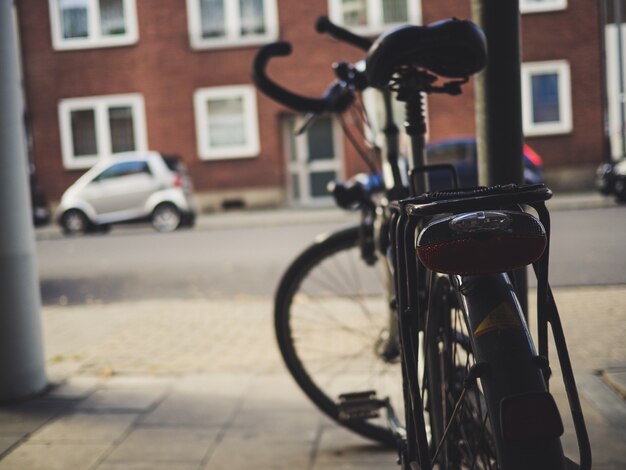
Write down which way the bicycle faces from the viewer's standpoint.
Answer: facing away from the viewer and to the left of the viewer

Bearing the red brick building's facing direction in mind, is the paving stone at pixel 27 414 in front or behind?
in front

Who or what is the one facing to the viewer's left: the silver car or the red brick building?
the silver car

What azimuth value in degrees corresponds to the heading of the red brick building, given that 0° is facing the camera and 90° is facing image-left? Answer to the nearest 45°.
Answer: approximately 0°

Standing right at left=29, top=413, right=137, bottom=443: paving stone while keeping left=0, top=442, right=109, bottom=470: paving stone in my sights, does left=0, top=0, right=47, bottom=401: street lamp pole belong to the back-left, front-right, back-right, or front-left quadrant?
back-right

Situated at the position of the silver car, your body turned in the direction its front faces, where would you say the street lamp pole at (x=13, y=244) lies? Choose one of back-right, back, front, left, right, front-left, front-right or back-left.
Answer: left

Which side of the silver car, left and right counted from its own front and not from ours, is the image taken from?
left

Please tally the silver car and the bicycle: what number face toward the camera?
0

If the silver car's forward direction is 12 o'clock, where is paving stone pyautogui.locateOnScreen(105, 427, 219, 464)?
The paving stone is roughly at 9 o'clock from the silver car.

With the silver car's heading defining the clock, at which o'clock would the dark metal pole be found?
The dark metal pole is roughly at 9 o'clock from the silver car.

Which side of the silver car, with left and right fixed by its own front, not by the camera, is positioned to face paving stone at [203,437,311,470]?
left

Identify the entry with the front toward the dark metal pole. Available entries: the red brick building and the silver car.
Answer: the red brick building
